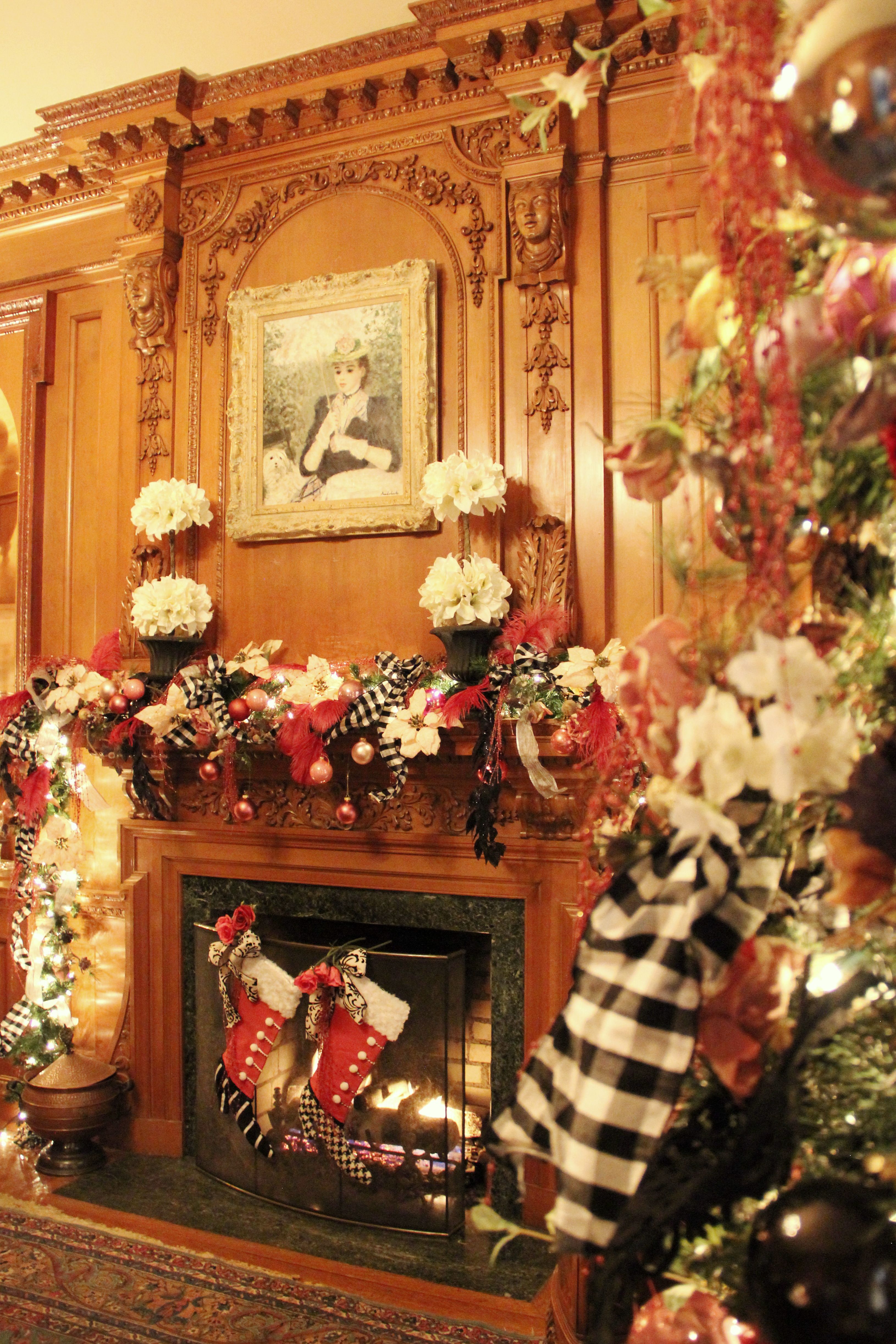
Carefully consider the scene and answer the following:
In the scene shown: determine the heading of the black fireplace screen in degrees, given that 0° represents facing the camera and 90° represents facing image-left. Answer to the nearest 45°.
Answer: approximately 45°

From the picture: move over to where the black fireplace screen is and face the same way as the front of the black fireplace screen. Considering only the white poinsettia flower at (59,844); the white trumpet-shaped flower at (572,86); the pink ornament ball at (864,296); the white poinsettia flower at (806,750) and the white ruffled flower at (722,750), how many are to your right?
1

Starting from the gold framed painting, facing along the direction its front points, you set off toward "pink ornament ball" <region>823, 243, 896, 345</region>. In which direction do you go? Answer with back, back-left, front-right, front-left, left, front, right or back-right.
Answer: front-left

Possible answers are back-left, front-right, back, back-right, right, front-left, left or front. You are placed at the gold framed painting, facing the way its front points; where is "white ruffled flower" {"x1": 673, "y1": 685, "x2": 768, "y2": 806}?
front-left

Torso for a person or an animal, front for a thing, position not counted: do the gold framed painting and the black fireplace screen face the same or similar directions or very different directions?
same or similar directions

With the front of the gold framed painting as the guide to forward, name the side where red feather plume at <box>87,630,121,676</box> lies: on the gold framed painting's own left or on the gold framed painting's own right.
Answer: on the gold framed painting's own right

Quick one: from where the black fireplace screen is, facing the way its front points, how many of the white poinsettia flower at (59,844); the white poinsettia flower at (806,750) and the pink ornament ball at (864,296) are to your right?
1

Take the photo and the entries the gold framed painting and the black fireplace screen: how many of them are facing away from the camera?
0

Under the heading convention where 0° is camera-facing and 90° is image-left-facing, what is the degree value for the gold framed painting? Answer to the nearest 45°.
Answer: approximately 45°
